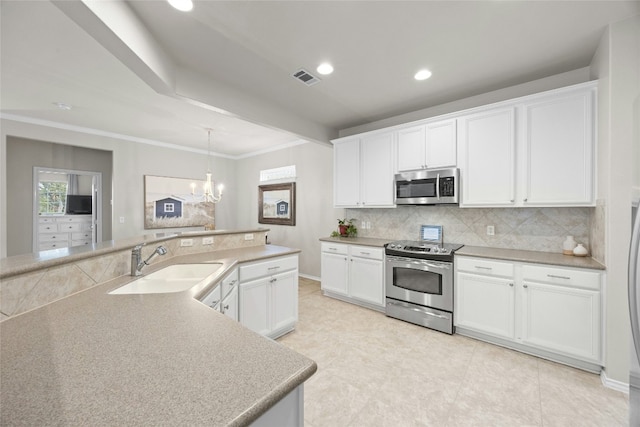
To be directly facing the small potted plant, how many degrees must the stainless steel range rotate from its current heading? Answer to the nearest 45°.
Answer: approximately 90° to its right

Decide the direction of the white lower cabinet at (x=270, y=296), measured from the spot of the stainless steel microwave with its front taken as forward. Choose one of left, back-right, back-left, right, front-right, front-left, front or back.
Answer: front

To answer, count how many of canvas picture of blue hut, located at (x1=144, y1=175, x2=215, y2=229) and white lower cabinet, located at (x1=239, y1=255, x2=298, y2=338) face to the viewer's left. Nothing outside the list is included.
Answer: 0

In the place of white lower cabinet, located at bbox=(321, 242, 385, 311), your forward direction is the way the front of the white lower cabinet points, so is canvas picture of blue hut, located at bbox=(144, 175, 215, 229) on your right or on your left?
on your right

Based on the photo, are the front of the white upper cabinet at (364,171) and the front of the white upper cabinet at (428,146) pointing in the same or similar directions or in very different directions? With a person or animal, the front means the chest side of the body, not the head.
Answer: same or similar directions

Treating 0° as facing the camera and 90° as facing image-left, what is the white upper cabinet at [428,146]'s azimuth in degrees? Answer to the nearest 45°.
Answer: approximately 45°

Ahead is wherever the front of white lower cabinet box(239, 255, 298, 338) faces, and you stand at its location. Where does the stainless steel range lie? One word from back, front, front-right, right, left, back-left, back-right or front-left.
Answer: front-left

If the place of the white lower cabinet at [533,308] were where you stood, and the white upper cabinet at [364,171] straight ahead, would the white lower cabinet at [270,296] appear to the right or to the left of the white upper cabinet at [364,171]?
left

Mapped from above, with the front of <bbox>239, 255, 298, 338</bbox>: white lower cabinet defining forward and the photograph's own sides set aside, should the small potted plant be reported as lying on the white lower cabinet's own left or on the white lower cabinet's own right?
on the white lower cabinet's own left

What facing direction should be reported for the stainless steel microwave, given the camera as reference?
facing the viewer and to the left of the viewer

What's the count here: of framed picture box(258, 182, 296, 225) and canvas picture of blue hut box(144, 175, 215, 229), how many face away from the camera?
0

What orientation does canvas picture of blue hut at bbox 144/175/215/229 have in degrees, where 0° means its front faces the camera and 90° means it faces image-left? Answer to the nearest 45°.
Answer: approximately 315°

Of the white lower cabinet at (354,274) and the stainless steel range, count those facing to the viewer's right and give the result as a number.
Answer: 0
